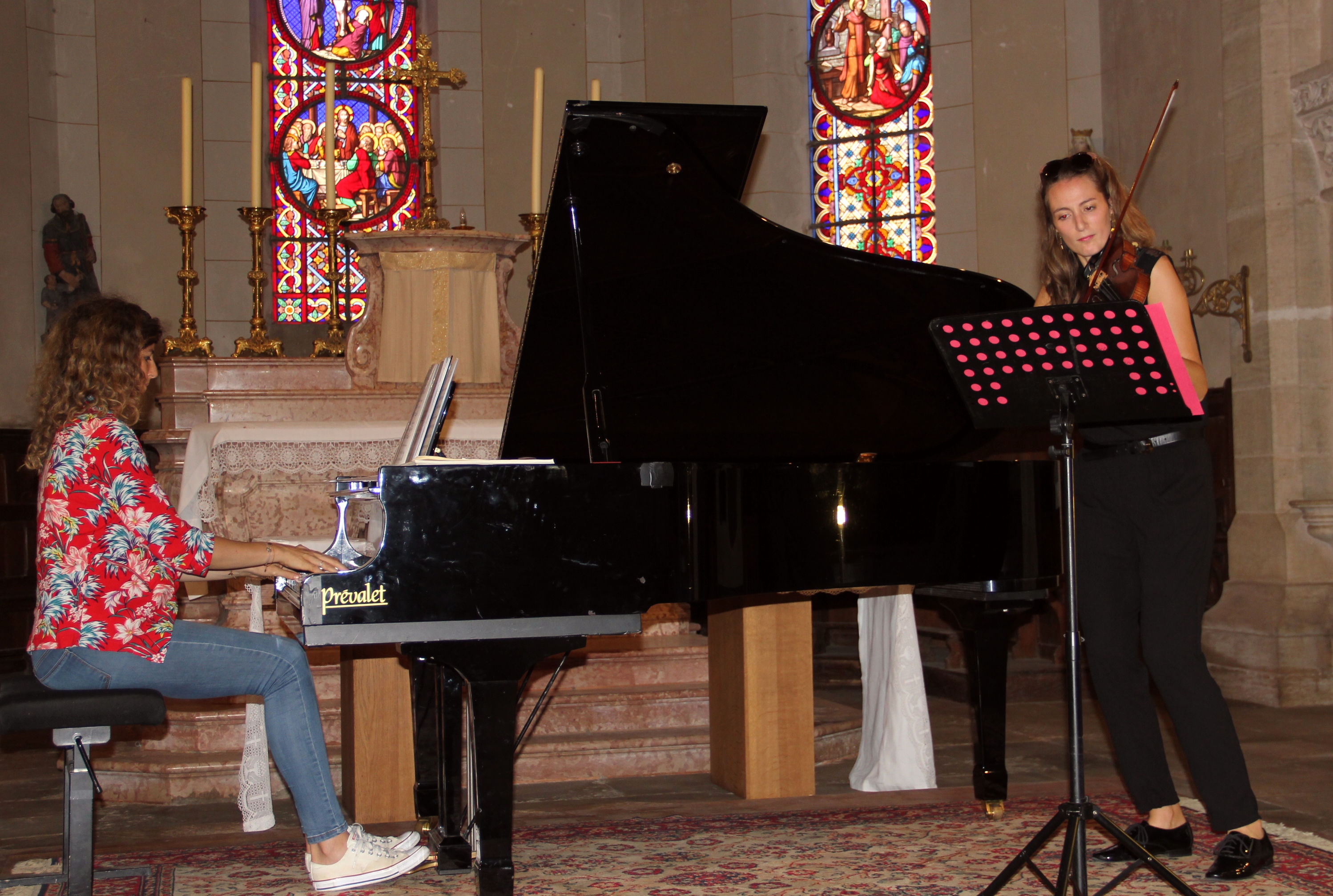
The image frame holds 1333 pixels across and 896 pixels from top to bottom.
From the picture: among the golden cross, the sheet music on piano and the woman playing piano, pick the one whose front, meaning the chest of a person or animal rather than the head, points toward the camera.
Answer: the golden cross

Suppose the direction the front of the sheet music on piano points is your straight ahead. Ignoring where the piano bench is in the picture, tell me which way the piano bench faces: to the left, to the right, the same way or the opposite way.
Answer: the opposite way

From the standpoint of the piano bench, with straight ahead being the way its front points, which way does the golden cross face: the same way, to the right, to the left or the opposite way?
to the right

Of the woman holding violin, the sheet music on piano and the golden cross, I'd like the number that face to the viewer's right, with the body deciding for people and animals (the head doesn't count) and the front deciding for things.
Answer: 0

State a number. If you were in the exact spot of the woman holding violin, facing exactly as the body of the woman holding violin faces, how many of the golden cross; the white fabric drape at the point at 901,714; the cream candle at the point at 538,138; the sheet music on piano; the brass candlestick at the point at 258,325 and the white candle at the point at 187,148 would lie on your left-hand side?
0

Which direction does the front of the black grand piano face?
to the viewer's left

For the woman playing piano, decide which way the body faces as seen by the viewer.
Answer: to the viewer's right

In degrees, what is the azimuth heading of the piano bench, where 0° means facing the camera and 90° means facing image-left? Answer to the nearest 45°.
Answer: approximately 270°

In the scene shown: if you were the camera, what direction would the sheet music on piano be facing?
facing to the left of the viewer

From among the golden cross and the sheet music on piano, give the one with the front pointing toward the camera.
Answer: the golden cross

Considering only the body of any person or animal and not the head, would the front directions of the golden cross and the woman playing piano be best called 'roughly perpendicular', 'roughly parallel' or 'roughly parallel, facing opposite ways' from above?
roughly perpendicular

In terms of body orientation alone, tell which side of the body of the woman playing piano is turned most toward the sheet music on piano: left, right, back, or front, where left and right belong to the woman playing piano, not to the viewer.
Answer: front

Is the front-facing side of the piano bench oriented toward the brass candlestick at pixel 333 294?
no

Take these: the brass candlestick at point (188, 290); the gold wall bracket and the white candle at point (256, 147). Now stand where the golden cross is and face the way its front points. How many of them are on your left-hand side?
1

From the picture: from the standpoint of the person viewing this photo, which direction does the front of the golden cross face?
facing the viewer

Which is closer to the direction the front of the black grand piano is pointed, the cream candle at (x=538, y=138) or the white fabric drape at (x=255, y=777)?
the white fabric drape

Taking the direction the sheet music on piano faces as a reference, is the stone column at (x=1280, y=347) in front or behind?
behind
